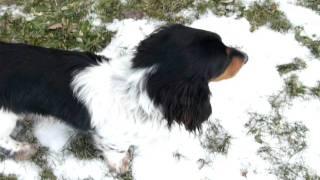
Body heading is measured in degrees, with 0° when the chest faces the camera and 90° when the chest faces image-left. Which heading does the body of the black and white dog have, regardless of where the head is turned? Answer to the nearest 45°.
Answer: approximately 270°
